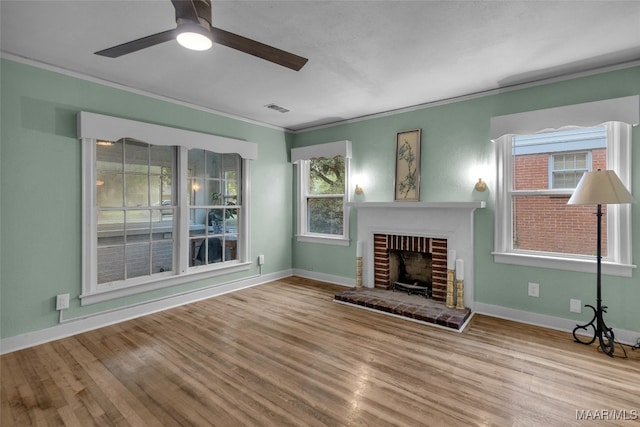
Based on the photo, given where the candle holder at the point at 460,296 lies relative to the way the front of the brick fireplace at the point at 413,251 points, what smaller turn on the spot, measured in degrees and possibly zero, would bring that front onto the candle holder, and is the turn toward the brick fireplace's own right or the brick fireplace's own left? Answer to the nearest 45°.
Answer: approximately 90° to the brick fireplace's own left

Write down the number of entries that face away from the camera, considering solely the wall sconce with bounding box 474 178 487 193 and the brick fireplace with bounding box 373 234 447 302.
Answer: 0

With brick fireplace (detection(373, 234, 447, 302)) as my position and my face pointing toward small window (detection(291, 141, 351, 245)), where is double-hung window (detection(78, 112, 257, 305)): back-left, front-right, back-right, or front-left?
front-left

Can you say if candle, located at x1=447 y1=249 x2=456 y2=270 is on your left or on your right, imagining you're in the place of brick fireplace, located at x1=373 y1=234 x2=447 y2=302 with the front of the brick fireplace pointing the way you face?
on your left

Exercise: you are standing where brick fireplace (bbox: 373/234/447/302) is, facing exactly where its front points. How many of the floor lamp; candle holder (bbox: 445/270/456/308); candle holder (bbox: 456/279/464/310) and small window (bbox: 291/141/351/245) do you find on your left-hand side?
3

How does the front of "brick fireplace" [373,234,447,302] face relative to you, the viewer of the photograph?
facing the viewer and to the left of the viewer

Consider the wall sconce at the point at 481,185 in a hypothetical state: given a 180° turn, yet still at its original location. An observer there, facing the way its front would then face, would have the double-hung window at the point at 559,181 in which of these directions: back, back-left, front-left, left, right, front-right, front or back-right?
right

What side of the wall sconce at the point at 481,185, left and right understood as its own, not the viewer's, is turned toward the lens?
front
